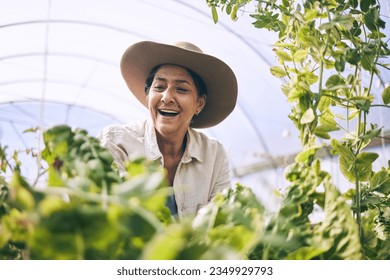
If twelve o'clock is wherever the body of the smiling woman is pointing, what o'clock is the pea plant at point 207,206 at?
The pea plant is roughly at 12 o'clock from the smiling woman.

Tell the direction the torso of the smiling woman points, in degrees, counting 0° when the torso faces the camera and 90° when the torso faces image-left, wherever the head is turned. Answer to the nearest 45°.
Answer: approximately 0°

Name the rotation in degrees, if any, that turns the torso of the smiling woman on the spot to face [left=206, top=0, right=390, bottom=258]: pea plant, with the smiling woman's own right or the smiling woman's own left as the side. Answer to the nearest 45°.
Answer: approximately 90° to the smiling woman's own left
